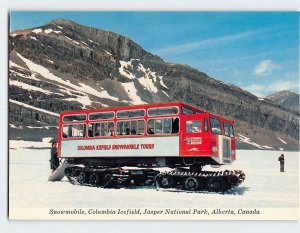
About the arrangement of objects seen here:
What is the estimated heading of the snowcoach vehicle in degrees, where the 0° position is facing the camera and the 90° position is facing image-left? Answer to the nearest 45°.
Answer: approximately 315°
